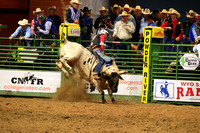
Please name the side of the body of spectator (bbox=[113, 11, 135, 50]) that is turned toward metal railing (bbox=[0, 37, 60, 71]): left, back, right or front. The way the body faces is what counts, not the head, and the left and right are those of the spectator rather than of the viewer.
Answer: right

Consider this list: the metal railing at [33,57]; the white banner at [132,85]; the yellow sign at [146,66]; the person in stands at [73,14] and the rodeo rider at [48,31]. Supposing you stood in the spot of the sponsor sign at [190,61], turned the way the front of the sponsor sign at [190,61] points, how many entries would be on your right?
5

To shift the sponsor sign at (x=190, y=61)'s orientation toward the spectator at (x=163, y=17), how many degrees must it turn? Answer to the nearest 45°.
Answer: approximately 135° to its right

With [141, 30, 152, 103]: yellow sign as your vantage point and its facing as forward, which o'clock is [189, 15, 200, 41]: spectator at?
The spectator is roughly at 8 o'clock from the yellow sign.

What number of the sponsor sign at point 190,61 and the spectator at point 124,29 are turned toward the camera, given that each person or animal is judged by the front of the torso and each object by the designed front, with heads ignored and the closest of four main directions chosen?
2

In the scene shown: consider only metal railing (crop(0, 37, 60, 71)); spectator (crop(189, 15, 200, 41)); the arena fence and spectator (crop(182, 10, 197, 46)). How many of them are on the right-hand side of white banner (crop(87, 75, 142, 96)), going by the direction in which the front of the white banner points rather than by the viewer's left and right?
1

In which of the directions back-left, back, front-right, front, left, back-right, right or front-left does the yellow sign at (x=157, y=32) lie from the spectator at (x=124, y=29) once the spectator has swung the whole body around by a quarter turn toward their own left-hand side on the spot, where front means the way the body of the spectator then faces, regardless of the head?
front-right

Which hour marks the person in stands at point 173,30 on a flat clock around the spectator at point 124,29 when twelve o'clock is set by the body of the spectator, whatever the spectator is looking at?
The person in stands is roughly at 9 o'clock from the spectator.

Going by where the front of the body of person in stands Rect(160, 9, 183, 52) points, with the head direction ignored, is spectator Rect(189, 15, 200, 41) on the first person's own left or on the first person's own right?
on the first person's own left

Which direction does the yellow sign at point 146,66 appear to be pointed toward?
toward the camera

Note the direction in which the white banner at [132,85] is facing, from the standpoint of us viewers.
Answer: facing the viewer

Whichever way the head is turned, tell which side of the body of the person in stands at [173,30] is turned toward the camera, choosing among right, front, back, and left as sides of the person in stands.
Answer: front
